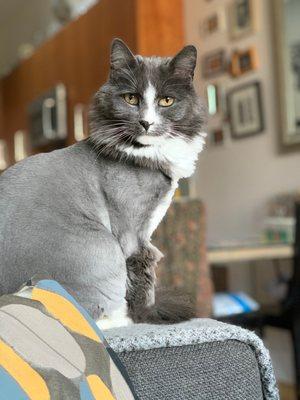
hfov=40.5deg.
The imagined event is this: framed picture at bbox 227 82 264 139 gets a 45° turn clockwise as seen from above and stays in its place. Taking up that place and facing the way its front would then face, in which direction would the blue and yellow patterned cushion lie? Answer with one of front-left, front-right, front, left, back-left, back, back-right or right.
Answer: left

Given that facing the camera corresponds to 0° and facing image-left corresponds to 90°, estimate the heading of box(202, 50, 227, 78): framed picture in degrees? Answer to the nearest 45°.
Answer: approximately 45°

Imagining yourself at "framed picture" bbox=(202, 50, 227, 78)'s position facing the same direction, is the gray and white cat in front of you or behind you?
in front
